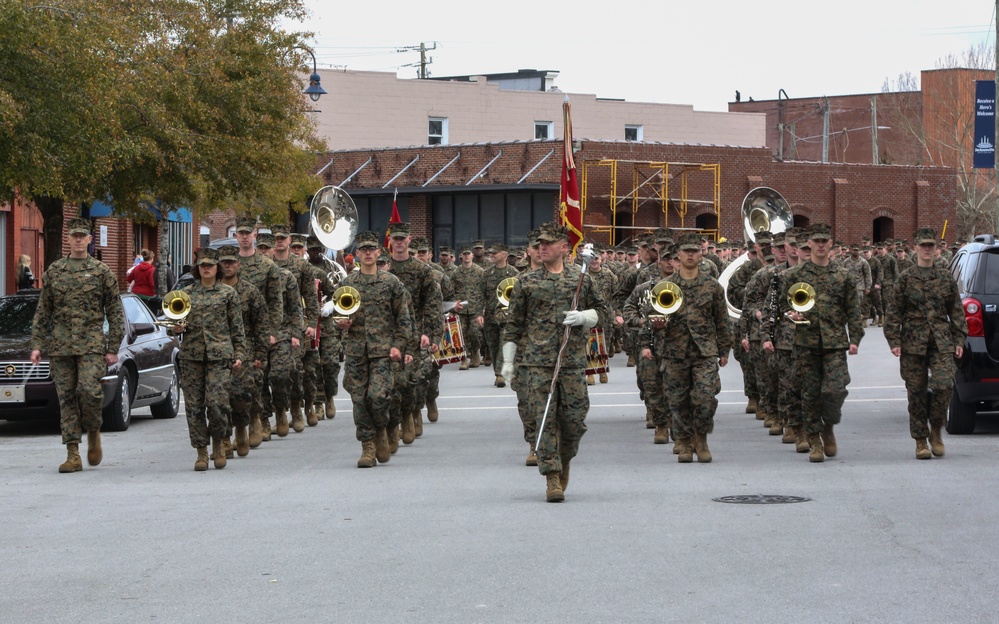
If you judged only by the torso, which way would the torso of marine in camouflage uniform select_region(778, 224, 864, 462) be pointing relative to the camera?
toward the camera

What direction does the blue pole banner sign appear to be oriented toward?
toward the camera

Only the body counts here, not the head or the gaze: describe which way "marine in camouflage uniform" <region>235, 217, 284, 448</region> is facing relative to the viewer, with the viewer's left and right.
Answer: facing the viewer

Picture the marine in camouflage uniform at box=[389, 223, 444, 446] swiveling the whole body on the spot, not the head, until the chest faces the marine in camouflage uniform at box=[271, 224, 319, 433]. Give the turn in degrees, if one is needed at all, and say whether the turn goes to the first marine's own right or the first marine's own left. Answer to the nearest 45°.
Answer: approximately 135° to the first marine's own right

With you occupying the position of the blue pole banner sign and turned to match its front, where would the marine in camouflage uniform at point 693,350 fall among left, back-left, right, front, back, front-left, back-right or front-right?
front

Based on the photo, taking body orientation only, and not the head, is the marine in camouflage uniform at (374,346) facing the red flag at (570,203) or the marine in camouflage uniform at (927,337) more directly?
the marine in camouflage uniform

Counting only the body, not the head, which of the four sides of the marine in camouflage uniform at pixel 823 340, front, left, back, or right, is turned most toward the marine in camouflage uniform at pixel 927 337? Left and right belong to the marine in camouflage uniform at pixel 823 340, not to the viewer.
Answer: left

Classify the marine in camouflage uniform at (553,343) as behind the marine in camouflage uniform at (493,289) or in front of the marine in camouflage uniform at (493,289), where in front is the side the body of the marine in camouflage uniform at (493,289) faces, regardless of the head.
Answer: in front

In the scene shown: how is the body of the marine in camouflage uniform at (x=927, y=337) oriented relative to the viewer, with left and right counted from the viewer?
facing the viewer

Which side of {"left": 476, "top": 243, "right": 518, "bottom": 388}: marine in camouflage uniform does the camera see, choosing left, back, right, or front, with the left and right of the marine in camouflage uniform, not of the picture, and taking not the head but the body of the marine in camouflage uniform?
front

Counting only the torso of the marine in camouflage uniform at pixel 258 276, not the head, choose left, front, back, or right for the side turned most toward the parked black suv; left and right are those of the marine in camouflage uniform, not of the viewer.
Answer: left

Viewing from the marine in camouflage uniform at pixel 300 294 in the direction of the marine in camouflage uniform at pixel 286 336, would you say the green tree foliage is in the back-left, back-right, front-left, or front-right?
back-right

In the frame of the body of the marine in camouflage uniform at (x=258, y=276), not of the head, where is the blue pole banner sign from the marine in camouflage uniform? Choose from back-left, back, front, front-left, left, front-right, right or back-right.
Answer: back-left

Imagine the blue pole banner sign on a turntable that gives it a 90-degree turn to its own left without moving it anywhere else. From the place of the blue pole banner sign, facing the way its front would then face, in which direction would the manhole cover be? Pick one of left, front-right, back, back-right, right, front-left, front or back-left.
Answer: right
